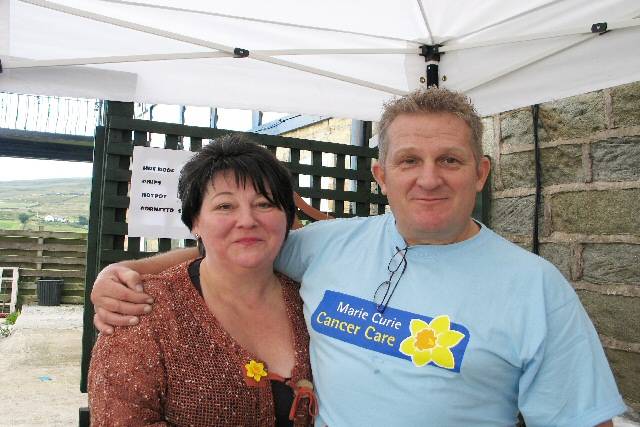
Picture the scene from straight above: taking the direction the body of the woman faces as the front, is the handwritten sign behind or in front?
behind

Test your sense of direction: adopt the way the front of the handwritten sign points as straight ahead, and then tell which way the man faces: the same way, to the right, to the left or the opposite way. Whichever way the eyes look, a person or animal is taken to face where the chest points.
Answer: the same way

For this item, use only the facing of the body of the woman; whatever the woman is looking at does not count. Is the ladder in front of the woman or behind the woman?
behind

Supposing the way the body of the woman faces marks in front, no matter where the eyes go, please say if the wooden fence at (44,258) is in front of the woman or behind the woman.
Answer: behind

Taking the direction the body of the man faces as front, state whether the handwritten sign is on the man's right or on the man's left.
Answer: on the man's right

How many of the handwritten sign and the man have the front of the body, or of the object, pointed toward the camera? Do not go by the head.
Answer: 2

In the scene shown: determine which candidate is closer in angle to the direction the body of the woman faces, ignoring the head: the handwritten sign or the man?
the man

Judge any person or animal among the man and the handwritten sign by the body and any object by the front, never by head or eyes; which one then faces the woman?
the handwritten sign

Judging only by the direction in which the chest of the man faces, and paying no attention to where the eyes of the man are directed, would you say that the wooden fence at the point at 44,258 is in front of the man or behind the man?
behind

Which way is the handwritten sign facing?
toward the camera

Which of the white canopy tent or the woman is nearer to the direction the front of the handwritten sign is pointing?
the woman

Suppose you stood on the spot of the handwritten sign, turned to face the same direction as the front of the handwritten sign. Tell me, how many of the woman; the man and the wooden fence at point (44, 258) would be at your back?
1

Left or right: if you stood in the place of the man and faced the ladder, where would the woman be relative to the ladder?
left

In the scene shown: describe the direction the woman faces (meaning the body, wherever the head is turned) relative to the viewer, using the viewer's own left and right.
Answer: facing the viewer and to the right of the viewer

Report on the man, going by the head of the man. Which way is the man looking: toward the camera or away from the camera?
toward the camera
